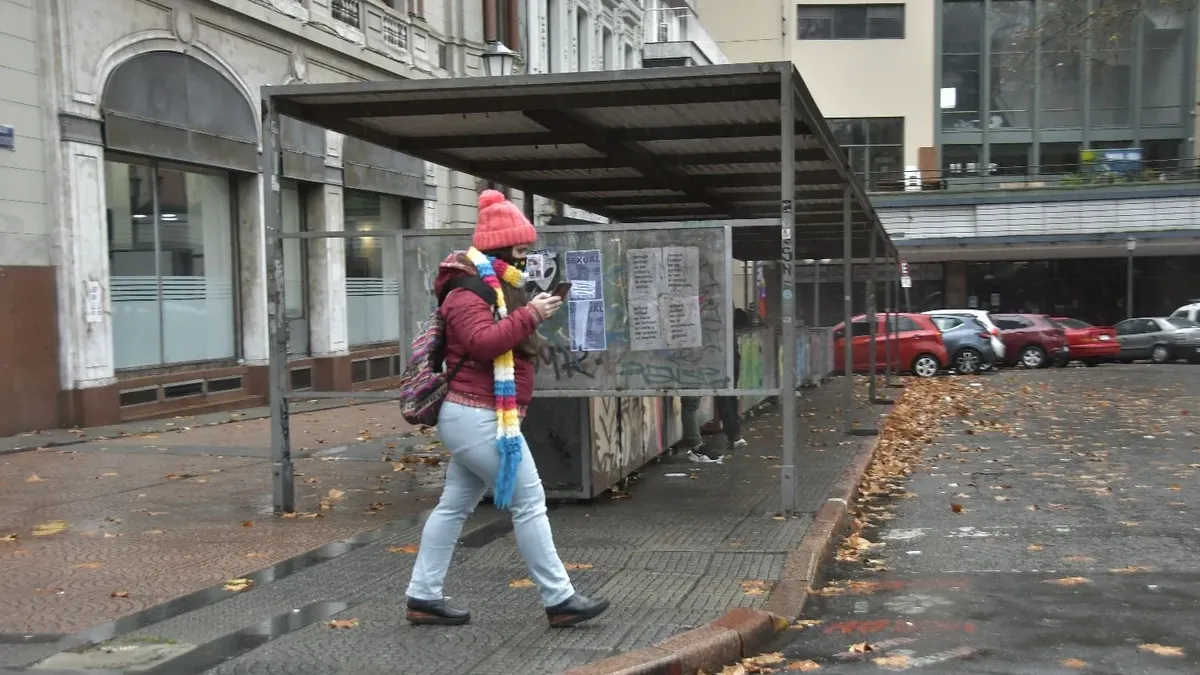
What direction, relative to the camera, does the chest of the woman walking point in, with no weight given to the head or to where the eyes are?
to the viewer's right

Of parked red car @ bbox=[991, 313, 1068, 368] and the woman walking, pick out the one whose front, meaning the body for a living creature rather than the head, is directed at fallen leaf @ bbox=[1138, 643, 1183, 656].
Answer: the woman walking

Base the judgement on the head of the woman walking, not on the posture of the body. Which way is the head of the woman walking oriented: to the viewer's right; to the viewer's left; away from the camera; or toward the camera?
to the viewer's right

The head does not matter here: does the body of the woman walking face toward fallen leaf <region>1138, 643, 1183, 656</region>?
yes

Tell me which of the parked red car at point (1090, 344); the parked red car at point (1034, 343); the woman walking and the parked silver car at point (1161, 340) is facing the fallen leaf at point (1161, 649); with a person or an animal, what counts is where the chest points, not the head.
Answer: the woman walking

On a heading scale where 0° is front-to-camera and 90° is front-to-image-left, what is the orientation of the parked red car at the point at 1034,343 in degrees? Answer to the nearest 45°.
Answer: approximately 135°

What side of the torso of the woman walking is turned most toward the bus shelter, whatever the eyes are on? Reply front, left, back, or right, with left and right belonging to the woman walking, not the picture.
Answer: left

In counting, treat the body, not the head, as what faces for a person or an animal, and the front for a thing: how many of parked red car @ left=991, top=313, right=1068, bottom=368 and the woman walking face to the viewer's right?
1

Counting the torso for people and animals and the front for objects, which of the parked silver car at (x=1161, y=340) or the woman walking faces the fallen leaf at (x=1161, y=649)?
the woman walking

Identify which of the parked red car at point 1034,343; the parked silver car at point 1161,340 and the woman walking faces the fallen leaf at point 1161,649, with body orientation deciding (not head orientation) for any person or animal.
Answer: the woman walking
